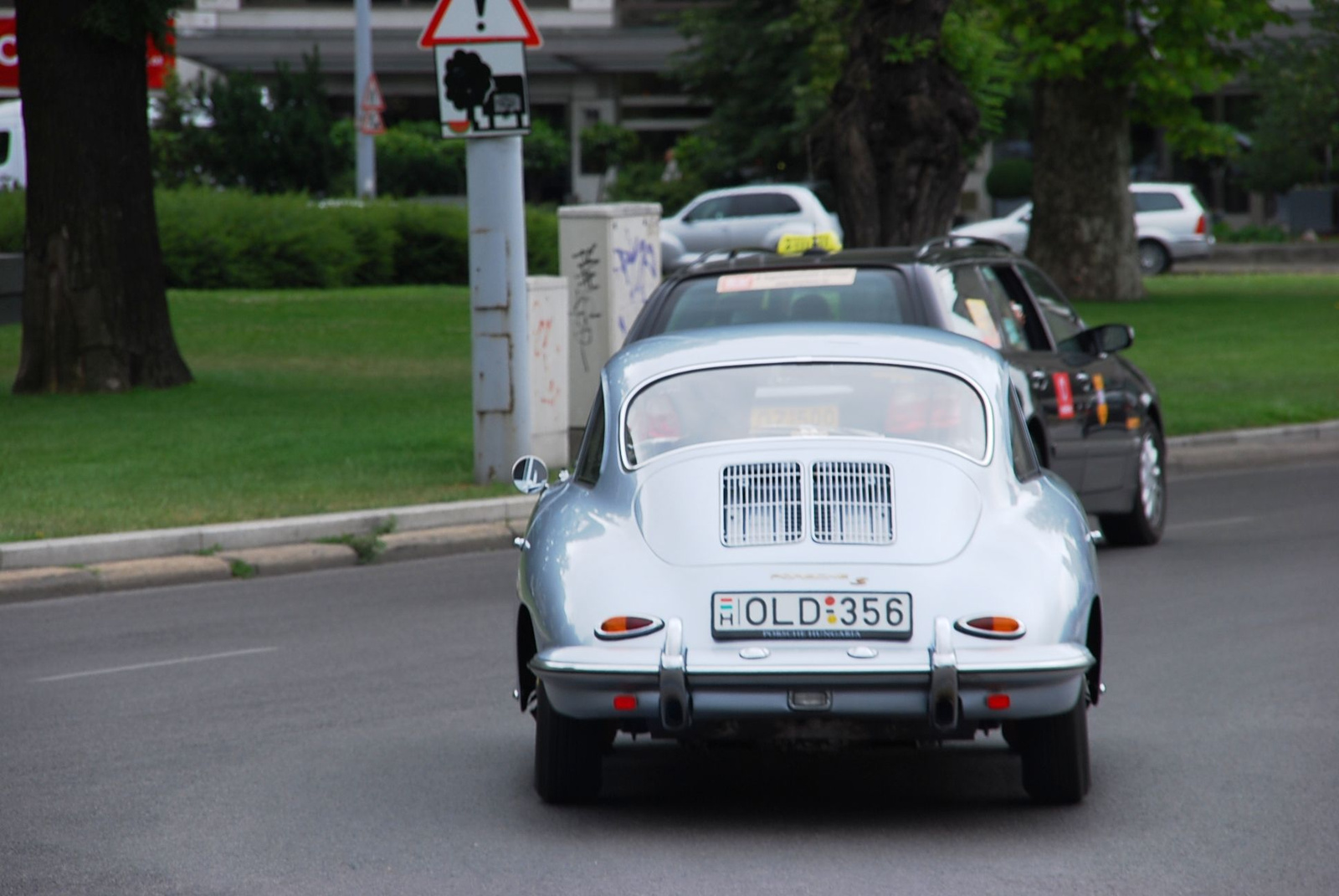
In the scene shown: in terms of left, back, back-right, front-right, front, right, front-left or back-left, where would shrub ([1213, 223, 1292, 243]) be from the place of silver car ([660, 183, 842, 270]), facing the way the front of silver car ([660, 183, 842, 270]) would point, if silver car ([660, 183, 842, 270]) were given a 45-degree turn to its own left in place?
back

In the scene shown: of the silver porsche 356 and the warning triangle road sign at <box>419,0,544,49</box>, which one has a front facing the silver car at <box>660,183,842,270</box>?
the silver porsche 356

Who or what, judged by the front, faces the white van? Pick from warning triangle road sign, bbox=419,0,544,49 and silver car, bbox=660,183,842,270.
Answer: the silver car

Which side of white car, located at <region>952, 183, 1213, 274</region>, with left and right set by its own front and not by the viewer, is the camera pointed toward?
left

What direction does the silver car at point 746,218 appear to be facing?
to the viewer's left

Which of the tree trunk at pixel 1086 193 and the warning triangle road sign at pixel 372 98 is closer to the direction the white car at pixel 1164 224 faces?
the warning triangle road sign

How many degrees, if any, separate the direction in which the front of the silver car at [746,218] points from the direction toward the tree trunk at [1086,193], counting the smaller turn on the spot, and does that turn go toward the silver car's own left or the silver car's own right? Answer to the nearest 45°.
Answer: approximately 135° to the silver car's own left

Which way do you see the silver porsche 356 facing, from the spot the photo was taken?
facing away from the viewer

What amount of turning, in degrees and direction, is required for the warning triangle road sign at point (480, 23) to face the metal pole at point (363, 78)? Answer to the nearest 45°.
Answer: approximately 180°

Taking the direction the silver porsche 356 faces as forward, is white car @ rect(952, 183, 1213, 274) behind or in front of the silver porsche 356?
in front

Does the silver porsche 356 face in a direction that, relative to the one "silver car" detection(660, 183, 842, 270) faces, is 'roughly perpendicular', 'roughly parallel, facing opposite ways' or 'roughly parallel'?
roughly perpendicular

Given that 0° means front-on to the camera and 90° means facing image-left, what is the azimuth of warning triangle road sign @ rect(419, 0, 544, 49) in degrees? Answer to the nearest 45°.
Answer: approximately 0°

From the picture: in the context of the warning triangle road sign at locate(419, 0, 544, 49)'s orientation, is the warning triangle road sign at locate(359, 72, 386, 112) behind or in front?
behind
